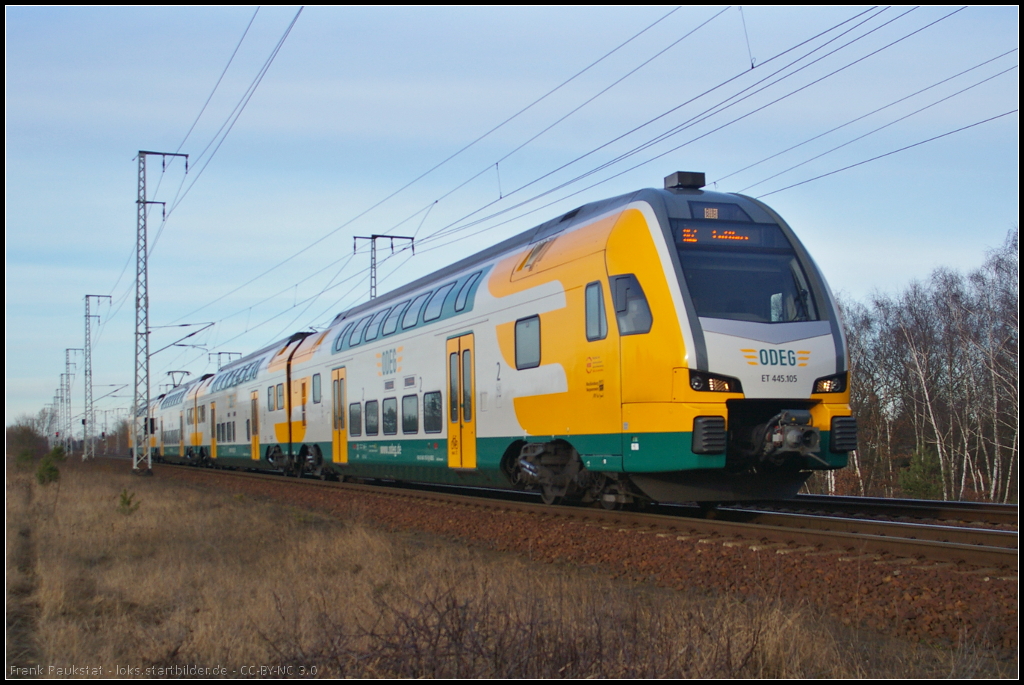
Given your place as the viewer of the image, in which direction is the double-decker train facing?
facing the viewer and to the right of the viewer
